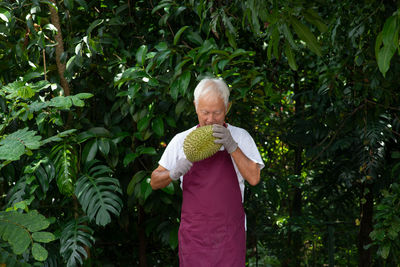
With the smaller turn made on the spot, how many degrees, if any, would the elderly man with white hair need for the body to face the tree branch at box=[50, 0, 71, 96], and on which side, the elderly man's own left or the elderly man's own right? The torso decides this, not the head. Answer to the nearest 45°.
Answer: approximately 135° to the elderly man's own right

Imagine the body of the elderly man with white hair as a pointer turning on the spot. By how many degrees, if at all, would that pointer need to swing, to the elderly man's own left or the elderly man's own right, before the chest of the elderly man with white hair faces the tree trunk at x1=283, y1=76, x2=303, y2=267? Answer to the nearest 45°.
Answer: approximately 180°

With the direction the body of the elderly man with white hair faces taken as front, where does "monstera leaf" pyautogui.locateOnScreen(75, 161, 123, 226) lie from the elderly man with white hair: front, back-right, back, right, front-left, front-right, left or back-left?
back-right

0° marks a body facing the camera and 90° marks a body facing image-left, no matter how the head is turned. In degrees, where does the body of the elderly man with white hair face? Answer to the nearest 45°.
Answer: approximately 0°

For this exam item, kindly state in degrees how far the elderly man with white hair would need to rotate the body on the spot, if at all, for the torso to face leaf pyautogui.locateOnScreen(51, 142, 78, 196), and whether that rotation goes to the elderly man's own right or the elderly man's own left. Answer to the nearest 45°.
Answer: approximately 135° to the elderly man's own right

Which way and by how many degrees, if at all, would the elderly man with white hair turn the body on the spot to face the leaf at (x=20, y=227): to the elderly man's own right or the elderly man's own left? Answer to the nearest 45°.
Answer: approximately 135° to the elderly man's own right
